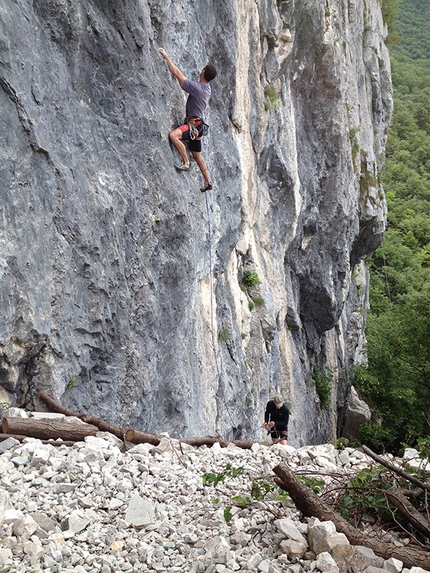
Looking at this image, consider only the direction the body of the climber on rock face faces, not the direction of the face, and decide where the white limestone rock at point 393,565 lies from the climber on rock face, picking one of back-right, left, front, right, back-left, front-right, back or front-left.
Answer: back-left

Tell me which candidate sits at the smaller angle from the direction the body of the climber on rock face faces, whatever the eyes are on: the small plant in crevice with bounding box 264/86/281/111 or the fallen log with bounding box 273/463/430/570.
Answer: the small plant in crevice

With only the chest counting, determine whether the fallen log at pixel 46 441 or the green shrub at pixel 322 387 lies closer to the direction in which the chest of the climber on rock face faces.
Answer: the green shrub

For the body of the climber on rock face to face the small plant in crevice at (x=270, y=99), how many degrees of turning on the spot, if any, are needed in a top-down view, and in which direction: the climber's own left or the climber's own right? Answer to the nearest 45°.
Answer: approximately 45° to the climber's own right

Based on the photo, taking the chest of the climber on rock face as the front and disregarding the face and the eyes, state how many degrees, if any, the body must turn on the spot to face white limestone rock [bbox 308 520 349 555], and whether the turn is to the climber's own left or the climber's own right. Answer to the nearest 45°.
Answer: approximately 135° to the climber's own left

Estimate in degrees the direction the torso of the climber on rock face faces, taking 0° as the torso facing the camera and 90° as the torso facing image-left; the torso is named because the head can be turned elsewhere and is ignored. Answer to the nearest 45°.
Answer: approximately 135°

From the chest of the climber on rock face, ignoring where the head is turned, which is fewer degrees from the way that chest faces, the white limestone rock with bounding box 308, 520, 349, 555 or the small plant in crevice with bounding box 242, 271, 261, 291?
the small plant in crevice
